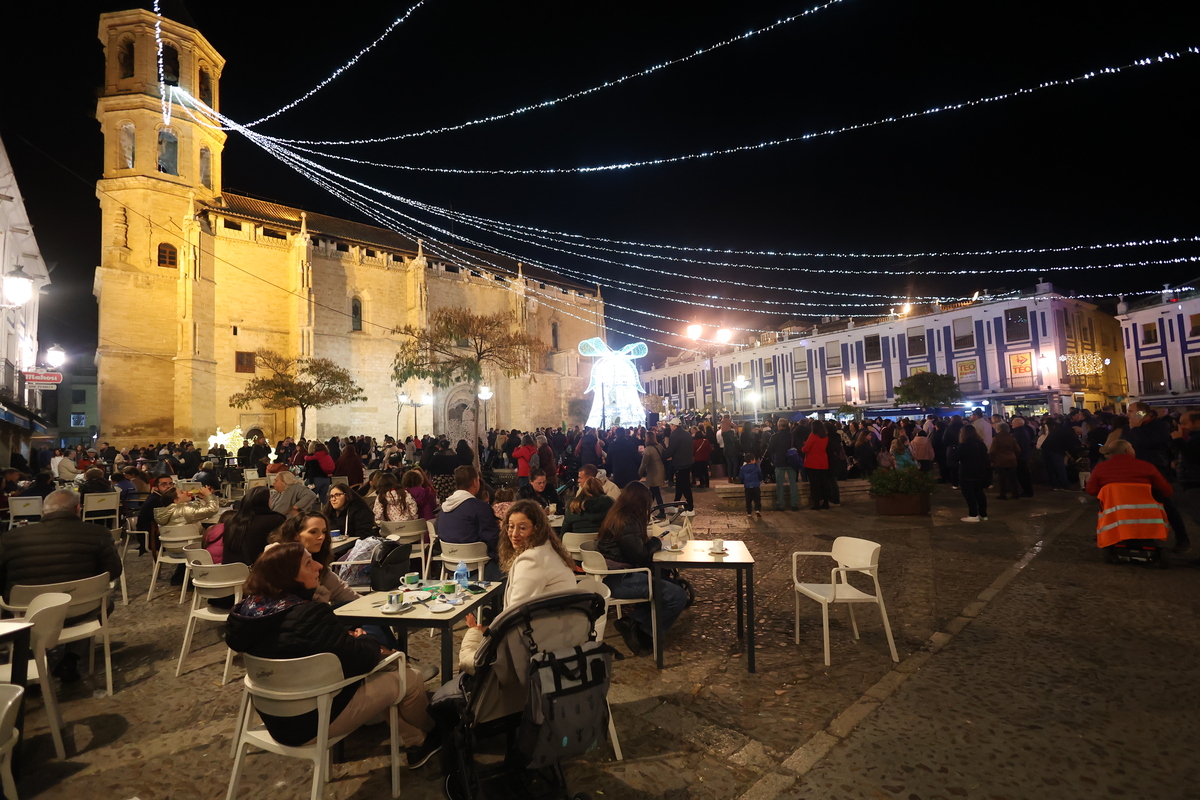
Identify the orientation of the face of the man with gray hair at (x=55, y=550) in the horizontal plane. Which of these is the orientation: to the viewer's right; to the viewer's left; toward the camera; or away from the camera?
away from the camera

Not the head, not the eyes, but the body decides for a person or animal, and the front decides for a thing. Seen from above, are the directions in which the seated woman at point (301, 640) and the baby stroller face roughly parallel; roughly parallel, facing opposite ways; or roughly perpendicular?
roughly perpendicular

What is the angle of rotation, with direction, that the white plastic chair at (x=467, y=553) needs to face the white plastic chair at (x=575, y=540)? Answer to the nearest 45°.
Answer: approximately 135° to its right

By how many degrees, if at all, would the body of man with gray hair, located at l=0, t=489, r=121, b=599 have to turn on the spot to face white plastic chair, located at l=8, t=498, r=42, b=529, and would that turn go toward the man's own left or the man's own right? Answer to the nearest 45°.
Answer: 0° — they already face it

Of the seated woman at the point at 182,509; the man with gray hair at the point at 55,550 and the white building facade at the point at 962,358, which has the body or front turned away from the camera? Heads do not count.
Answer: the man with gray hair

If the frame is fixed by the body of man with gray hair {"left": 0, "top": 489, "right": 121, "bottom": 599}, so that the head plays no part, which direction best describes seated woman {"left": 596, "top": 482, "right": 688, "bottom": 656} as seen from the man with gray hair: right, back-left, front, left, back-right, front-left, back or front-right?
back-right

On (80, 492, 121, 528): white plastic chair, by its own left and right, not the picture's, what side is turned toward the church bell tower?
front

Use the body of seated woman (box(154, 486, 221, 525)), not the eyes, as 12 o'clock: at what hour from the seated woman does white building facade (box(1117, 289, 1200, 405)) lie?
The white building facade is roughly at 12 o'clock from the seated woman.

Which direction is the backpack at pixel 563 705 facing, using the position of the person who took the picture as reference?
facing the viewer and to the right of the viewer

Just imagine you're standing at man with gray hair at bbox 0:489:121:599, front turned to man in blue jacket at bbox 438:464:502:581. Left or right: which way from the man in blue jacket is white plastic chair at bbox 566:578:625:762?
right

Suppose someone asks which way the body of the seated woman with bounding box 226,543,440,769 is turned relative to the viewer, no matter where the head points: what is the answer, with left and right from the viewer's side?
facing away from the viewer and to the right of the viewer

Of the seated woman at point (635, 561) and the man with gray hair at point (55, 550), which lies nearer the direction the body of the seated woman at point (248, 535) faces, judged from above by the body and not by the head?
the seated woman

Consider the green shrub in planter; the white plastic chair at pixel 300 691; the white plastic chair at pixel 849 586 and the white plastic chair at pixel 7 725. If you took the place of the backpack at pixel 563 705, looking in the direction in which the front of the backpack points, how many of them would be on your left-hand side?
2

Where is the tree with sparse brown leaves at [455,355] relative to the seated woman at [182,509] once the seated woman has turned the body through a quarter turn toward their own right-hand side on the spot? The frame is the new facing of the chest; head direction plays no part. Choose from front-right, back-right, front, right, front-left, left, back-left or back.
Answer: back-left

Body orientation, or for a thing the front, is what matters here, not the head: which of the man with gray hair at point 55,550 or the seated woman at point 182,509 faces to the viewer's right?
the seated woman
